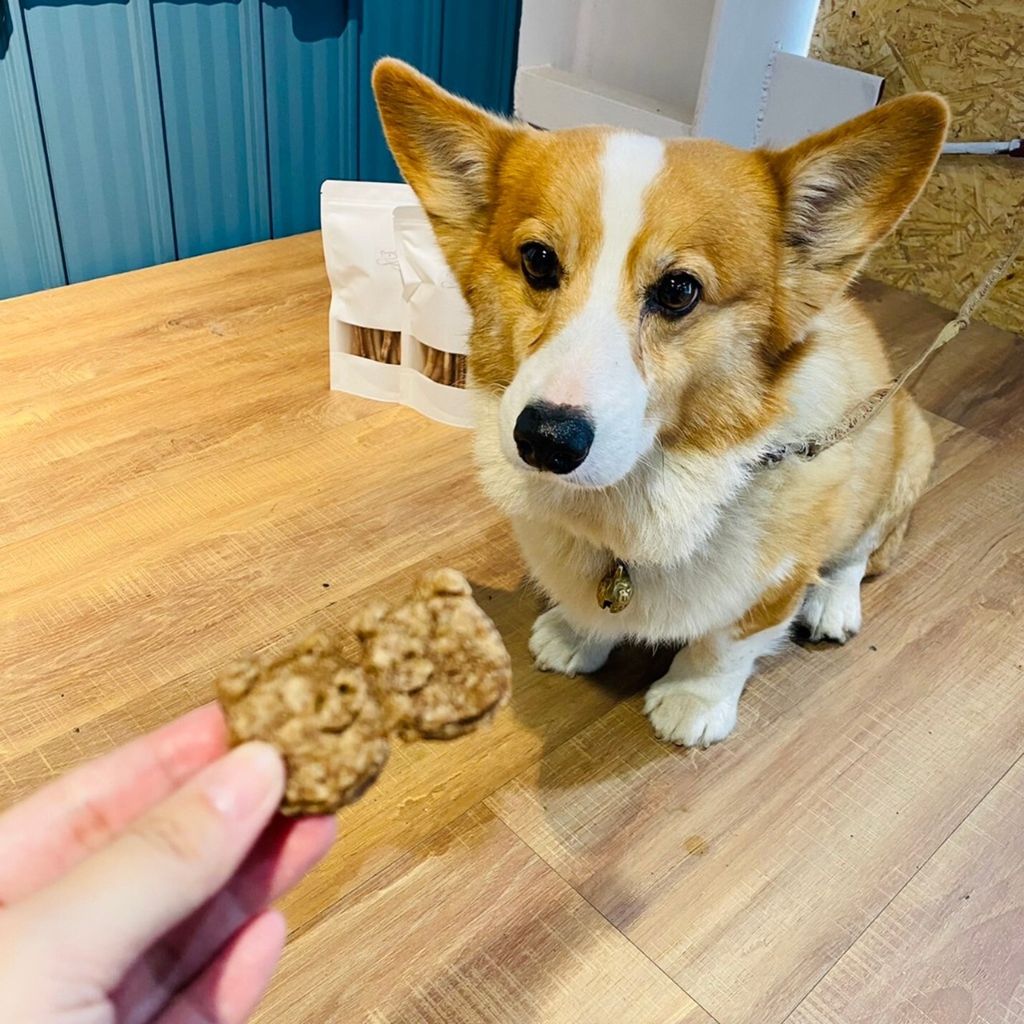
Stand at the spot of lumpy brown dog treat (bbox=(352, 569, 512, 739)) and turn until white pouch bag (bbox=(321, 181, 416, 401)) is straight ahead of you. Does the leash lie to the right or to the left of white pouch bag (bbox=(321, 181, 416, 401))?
right

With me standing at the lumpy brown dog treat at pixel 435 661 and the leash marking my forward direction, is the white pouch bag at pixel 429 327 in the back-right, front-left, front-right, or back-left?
front-left

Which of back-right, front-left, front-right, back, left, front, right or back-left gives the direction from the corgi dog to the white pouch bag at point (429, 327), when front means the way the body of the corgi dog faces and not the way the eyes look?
right

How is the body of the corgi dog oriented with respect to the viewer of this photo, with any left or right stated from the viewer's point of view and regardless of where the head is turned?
facing the viewer and to the left of the viewer

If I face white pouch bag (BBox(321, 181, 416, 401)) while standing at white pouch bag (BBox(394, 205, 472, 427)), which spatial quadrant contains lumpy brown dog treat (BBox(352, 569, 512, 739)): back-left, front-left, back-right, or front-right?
back-left

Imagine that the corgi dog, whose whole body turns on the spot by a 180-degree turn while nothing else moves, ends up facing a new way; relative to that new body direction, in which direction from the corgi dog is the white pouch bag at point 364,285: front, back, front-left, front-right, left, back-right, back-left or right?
left
